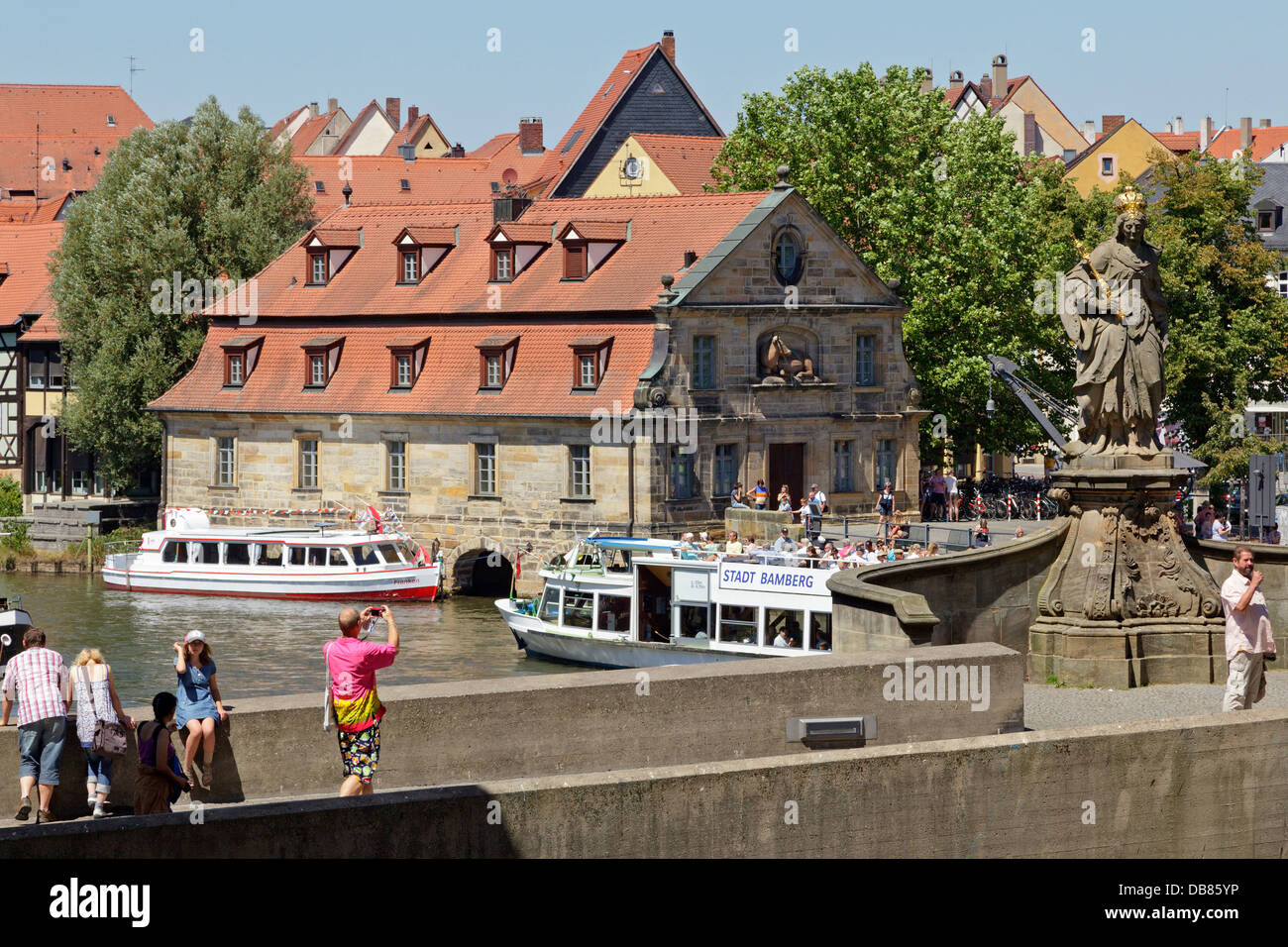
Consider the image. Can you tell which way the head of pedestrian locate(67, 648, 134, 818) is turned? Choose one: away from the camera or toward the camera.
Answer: away from the camera

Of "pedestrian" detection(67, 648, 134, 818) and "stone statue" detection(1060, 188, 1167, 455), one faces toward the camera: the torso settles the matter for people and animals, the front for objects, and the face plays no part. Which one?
the stone statue

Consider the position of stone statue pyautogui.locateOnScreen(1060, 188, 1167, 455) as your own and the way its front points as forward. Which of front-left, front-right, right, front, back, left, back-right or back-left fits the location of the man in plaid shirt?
front-right

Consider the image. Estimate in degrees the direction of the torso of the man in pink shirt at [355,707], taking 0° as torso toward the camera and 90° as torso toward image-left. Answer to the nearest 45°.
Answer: approximately 225°

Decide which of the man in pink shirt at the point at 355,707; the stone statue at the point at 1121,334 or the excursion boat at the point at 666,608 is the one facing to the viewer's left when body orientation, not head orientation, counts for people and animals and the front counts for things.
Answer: the excursion boat

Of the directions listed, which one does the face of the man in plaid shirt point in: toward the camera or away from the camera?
away from the camera

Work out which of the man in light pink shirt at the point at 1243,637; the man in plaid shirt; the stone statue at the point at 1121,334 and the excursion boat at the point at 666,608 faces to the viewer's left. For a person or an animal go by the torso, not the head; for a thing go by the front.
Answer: the excursion boat

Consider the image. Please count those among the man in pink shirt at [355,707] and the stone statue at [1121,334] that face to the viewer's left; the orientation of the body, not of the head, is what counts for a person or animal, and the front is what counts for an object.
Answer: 0

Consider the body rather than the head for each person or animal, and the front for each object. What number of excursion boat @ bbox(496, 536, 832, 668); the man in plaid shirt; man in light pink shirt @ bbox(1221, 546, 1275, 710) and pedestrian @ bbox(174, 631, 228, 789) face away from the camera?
1

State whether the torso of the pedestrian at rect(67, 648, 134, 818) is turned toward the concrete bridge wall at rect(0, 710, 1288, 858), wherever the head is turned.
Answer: no

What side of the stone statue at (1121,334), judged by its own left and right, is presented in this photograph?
front

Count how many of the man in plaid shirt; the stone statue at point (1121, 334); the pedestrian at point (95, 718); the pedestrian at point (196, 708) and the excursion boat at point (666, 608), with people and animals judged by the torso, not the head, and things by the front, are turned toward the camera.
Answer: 2

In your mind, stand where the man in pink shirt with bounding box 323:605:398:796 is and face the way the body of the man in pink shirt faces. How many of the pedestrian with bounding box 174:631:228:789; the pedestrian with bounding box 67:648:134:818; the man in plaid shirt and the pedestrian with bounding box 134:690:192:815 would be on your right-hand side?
0

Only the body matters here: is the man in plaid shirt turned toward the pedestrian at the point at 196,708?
no

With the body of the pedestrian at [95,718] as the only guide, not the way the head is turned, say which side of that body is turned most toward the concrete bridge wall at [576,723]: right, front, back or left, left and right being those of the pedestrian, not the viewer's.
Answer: right

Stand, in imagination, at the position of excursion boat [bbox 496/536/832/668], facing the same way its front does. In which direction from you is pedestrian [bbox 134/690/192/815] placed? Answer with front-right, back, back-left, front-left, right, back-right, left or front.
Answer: left

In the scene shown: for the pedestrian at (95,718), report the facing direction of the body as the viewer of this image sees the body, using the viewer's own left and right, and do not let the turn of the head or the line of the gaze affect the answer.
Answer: facing away from the viewer

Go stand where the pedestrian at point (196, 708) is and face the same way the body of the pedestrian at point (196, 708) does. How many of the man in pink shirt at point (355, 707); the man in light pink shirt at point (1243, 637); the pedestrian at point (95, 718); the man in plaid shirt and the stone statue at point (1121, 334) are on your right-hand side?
2

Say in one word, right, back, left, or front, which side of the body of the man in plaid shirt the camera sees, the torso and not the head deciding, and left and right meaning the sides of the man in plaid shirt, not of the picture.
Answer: back

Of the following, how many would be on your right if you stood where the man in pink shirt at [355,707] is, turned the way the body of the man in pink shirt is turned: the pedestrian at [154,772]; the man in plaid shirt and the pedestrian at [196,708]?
0

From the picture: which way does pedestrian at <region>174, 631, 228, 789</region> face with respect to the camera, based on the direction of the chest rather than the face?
toward the camera
